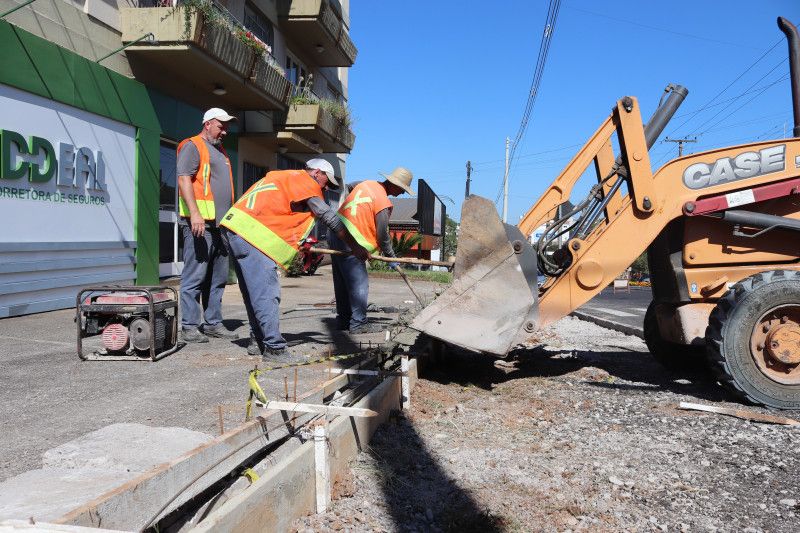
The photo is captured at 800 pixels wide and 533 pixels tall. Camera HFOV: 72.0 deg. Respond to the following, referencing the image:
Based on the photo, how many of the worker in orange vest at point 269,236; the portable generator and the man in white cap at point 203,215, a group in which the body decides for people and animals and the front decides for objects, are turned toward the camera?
1

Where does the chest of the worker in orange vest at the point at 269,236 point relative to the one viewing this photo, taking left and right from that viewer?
facing to the right of the viewer

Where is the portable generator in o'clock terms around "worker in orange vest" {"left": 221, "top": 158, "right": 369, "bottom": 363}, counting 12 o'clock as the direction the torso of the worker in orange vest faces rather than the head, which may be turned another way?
The portable generator is roughly at 6 o'clock from the worker in orange vest.

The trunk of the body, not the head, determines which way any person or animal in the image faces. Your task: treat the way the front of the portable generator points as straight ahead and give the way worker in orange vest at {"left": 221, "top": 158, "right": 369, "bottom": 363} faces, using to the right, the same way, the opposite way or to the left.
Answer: to the left

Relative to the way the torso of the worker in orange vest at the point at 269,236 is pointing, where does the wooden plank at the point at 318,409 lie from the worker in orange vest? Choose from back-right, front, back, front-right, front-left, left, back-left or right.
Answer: right
